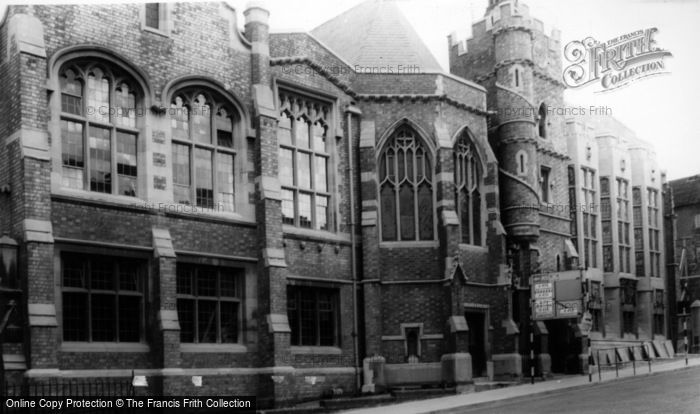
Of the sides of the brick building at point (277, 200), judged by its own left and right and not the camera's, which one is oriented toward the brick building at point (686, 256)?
left

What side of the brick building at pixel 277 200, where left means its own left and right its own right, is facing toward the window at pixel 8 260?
right

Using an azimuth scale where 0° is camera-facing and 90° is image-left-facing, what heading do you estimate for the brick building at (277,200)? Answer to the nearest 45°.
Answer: approximately 315°
